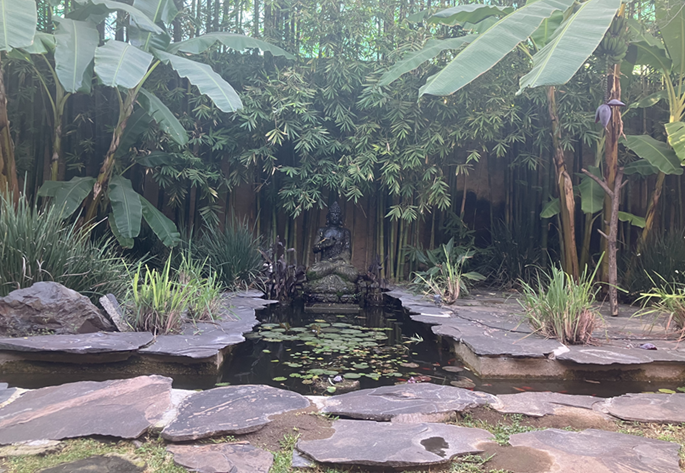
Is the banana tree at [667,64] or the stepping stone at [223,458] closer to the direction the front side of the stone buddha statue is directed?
the stepping stone

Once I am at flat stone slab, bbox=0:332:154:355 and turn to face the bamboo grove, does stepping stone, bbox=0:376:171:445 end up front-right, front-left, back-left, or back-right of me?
back-right

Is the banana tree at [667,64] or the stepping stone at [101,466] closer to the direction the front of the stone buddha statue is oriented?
the stepping stone

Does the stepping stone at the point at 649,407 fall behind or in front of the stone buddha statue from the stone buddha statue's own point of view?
in front

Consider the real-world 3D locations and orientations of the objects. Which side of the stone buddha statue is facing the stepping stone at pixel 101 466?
front

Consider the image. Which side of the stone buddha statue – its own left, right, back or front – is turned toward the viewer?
front

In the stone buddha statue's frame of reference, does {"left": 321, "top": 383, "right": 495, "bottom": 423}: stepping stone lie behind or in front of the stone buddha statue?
in front

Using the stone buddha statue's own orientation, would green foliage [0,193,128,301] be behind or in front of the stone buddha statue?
in front

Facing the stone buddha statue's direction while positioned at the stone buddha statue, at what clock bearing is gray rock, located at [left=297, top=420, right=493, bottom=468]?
The gray rock is roughly at 12 o'clock from the stone buddha statue.

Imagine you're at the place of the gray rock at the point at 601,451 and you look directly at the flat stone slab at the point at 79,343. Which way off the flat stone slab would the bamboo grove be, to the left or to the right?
right

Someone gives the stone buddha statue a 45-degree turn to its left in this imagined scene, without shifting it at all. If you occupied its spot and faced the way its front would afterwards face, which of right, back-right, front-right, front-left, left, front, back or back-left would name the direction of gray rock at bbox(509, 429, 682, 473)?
front-right

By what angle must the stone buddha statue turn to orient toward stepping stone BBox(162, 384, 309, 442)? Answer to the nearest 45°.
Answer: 0° — it already faces it
